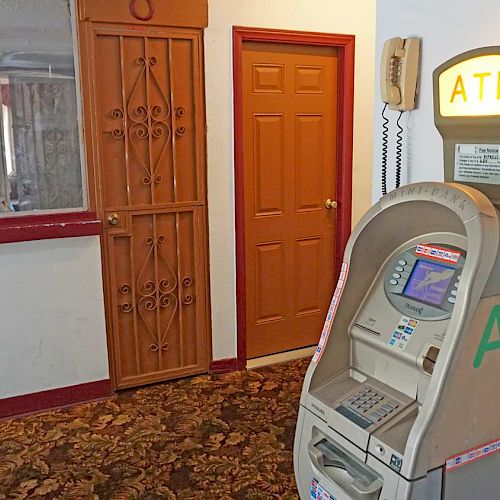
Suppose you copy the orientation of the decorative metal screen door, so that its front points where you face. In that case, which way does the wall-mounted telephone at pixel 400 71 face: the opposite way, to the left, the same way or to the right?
to the right

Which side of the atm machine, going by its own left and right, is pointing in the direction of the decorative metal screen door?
right

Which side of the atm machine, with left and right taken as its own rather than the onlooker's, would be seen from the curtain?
right

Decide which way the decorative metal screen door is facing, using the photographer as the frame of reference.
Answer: facing the viewer

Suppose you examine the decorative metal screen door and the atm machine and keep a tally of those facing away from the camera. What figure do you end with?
0

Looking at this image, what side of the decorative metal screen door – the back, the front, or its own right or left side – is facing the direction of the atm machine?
front

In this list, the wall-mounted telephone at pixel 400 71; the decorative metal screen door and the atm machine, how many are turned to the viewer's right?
0

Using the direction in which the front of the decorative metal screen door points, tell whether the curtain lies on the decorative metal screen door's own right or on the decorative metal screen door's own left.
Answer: on the decorative metal screen door's own right

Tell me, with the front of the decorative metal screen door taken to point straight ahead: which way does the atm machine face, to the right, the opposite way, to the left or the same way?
to the right

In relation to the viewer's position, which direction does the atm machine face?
facing the viewer and to the left of the viewer

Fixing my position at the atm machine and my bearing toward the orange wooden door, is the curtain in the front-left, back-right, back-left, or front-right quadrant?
front-left
